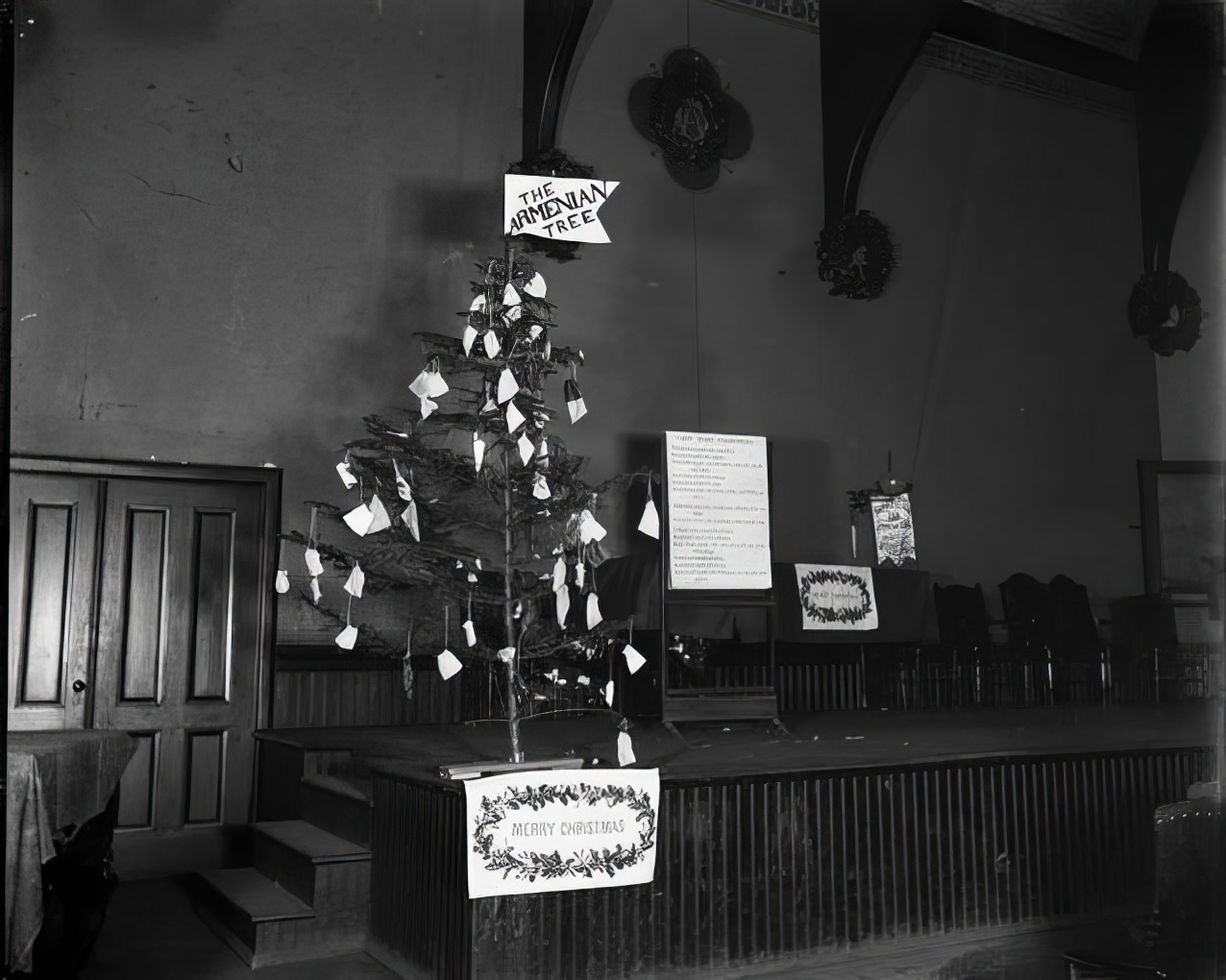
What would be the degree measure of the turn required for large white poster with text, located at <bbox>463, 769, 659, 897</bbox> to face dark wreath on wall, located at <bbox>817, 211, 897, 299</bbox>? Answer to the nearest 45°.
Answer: approximately 135° to its left

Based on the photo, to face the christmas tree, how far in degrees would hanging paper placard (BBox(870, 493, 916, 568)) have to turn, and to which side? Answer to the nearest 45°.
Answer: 0° — it already faces it

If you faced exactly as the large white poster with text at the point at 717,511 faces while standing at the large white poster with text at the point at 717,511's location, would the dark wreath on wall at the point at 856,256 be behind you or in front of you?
behind

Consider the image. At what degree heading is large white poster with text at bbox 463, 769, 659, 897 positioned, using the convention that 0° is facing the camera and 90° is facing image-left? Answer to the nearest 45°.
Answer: approximately 0°

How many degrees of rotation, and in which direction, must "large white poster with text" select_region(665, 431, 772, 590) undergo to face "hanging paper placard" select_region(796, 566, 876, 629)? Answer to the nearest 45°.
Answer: approximately 135° to its left
